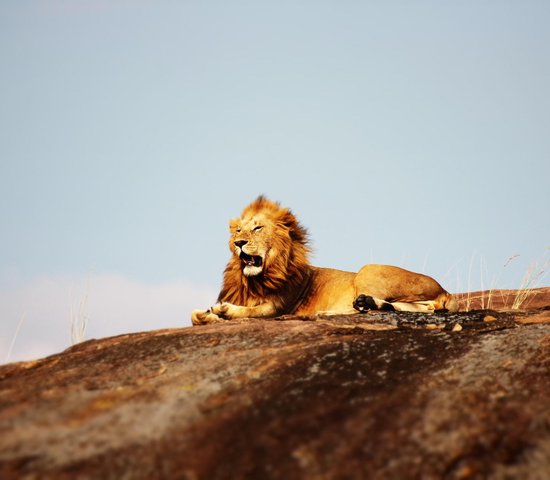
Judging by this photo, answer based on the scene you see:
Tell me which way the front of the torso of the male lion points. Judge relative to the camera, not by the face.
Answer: to the viewer's left
